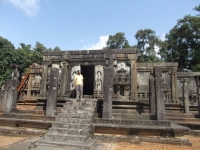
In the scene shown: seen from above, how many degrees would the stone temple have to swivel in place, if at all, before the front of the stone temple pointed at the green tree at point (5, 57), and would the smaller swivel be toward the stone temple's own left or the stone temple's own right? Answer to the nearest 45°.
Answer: approximately 135° to the stone temple's own right

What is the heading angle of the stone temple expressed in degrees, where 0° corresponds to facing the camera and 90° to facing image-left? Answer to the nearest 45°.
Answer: approximately 0°

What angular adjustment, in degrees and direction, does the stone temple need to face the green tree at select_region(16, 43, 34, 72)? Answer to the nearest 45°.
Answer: approximately 135° to its right

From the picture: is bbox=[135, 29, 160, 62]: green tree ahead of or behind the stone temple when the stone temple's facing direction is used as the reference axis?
behind

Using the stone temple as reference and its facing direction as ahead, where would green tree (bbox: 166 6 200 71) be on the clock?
The green tree is roughly at 7 o'clock from the stone temple.

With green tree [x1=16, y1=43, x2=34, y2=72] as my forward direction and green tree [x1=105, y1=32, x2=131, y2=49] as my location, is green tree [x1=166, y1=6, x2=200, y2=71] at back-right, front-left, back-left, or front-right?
back-left

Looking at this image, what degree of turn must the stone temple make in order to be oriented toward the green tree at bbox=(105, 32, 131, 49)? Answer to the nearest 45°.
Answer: approximately 180°
